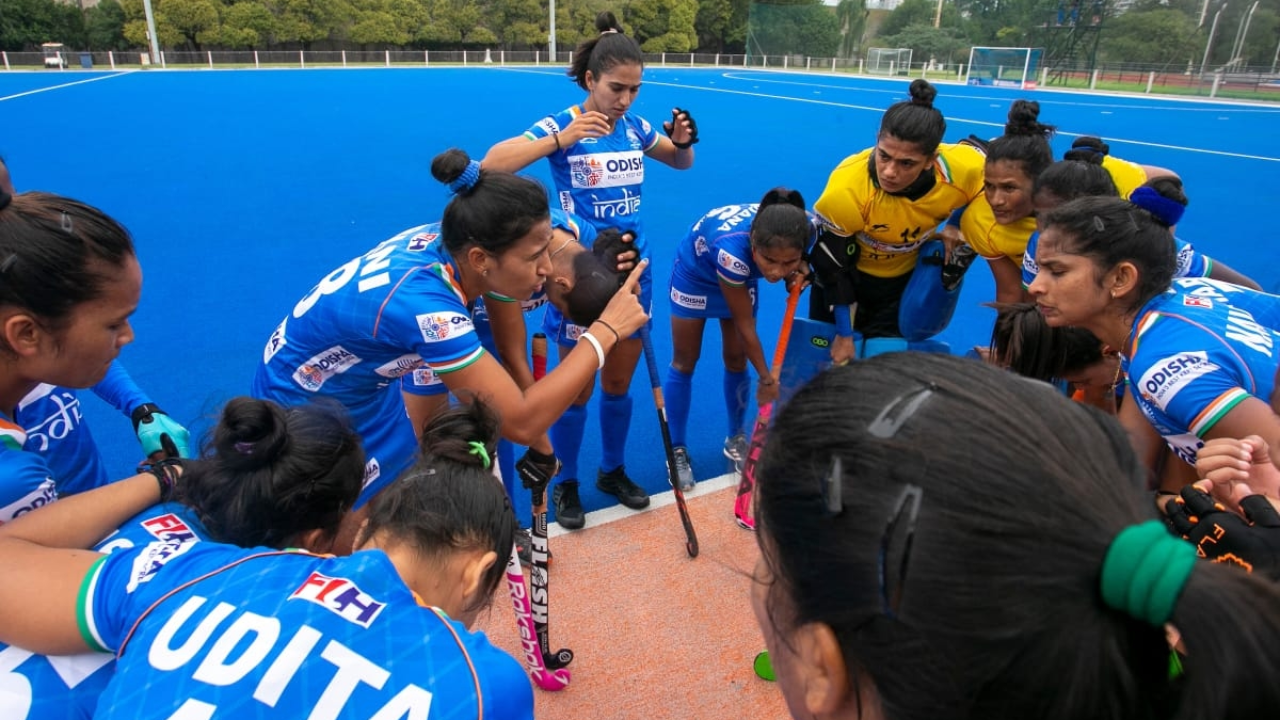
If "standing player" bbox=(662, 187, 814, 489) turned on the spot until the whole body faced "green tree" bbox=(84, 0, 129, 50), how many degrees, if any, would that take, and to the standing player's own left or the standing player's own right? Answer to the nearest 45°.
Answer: approximately 180°

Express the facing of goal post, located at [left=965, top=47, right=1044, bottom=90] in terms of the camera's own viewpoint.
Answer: facing the viewer and to the left of the viewer

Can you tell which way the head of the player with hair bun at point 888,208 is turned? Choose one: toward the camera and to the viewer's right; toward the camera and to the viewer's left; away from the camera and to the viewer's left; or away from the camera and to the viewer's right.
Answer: toward the camera and to the viewer's left

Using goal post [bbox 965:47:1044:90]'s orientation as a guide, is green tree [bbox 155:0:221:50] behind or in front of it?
in front

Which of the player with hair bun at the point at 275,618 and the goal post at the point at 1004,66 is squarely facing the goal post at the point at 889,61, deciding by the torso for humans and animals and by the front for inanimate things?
the player with hair bun

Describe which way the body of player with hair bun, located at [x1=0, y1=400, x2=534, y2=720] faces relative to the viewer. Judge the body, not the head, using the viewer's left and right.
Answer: facing away from the viewer and to the right of the viewer

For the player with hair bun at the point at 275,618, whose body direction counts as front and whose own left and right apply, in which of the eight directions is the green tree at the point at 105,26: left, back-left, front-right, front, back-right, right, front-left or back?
front-left

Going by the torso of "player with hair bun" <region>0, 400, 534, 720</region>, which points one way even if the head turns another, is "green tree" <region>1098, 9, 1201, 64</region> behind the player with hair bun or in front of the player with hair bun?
in front

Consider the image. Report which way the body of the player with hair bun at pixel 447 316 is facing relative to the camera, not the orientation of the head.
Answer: to the viewer's right

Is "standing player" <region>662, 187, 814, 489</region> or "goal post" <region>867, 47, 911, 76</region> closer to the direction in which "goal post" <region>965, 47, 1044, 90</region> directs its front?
the standing player

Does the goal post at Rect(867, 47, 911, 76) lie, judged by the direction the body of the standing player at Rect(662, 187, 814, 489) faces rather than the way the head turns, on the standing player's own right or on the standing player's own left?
on the standing player's own left

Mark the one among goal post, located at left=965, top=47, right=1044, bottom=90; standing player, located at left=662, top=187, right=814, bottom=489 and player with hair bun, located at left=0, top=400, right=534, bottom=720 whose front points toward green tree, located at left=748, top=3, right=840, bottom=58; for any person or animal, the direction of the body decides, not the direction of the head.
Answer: the player with hair bun

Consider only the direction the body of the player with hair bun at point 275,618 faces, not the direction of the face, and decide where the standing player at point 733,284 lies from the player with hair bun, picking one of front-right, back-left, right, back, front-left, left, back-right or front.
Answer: front

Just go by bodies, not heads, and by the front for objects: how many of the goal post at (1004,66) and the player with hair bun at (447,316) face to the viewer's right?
1

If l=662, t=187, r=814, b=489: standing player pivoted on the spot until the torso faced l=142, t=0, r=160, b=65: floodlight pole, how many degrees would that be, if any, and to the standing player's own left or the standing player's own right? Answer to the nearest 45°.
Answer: approximately 180°

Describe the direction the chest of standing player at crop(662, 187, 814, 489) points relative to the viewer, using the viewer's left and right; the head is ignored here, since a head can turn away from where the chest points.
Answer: facing the viewer and to the right of the viewer

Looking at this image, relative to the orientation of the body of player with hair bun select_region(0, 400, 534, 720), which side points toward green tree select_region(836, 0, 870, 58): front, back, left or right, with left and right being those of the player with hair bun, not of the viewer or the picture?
front

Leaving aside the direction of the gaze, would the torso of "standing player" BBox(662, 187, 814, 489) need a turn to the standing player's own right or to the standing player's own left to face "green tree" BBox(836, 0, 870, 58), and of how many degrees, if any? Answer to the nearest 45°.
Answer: approximately 135° to the standing player's own left
